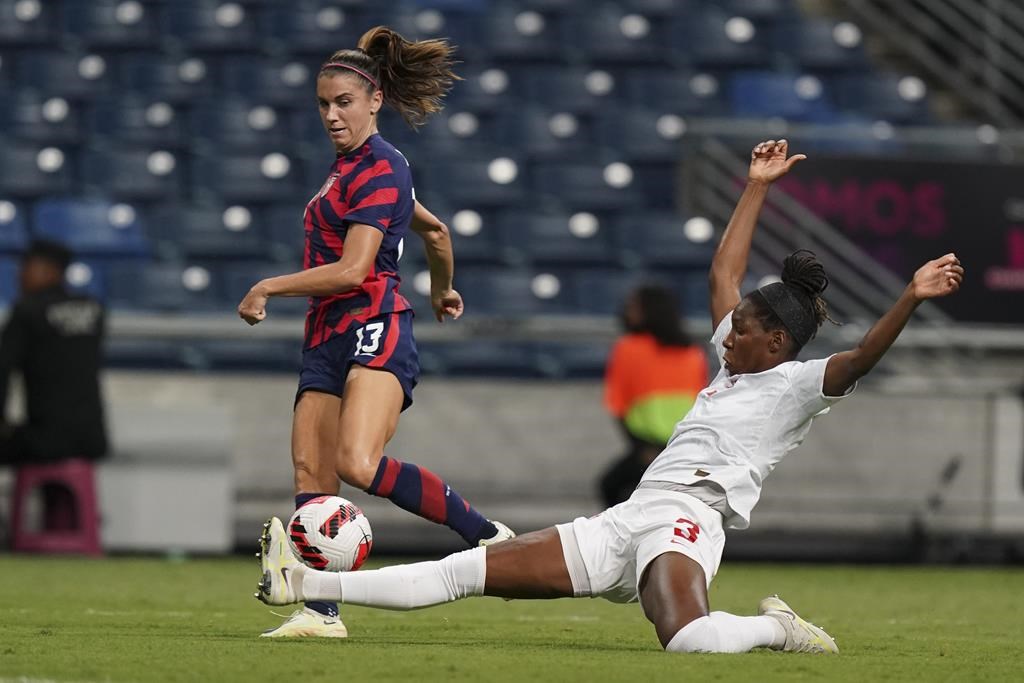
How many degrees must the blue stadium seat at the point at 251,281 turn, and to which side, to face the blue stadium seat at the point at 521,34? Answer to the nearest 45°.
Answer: approximately 135° to its left

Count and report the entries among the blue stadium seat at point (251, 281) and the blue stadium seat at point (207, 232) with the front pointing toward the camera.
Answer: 2

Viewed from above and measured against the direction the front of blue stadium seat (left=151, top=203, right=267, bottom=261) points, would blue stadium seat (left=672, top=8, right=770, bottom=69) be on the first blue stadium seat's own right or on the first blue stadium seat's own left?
on the first blue stadium seat's own left

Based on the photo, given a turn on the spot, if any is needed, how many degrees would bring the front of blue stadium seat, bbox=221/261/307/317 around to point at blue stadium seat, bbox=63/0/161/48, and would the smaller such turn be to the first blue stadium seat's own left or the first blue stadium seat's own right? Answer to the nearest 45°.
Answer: approximately 135° to the first blue stadium seat's own right

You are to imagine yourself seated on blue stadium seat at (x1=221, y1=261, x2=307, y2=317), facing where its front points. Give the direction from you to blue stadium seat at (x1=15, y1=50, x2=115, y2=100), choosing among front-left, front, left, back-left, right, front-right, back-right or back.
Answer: back-right

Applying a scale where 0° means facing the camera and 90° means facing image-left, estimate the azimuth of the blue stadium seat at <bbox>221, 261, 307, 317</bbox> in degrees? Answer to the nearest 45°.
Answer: approximately 0°

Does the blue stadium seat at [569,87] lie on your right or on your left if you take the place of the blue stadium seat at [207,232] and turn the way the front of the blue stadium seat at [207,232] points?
on your left

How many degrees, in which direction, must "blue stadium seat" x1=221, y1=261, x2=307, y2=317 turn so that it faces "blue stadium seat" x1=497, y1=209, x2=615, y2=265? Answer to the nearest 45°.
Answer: approximately 90° to its left

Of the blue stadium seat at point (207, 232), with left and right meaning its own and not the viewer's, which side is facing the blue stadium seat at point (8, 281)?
right

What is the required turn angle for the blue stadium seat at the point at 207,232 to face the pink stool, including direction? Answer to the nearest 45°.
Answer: approximately 45° to its right

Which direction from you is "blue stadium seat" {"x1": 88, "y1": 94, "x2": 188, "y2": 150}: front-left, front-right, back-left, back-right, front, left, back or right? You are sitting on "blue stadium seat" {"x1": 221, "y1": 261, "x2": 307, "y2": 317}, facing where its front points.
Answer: back-right

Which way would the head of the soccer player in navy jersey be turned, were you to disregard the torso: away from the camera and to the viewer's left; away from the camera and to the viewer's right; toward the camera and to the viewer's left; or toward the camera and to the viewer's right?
toward the camera and to the viewer's left
